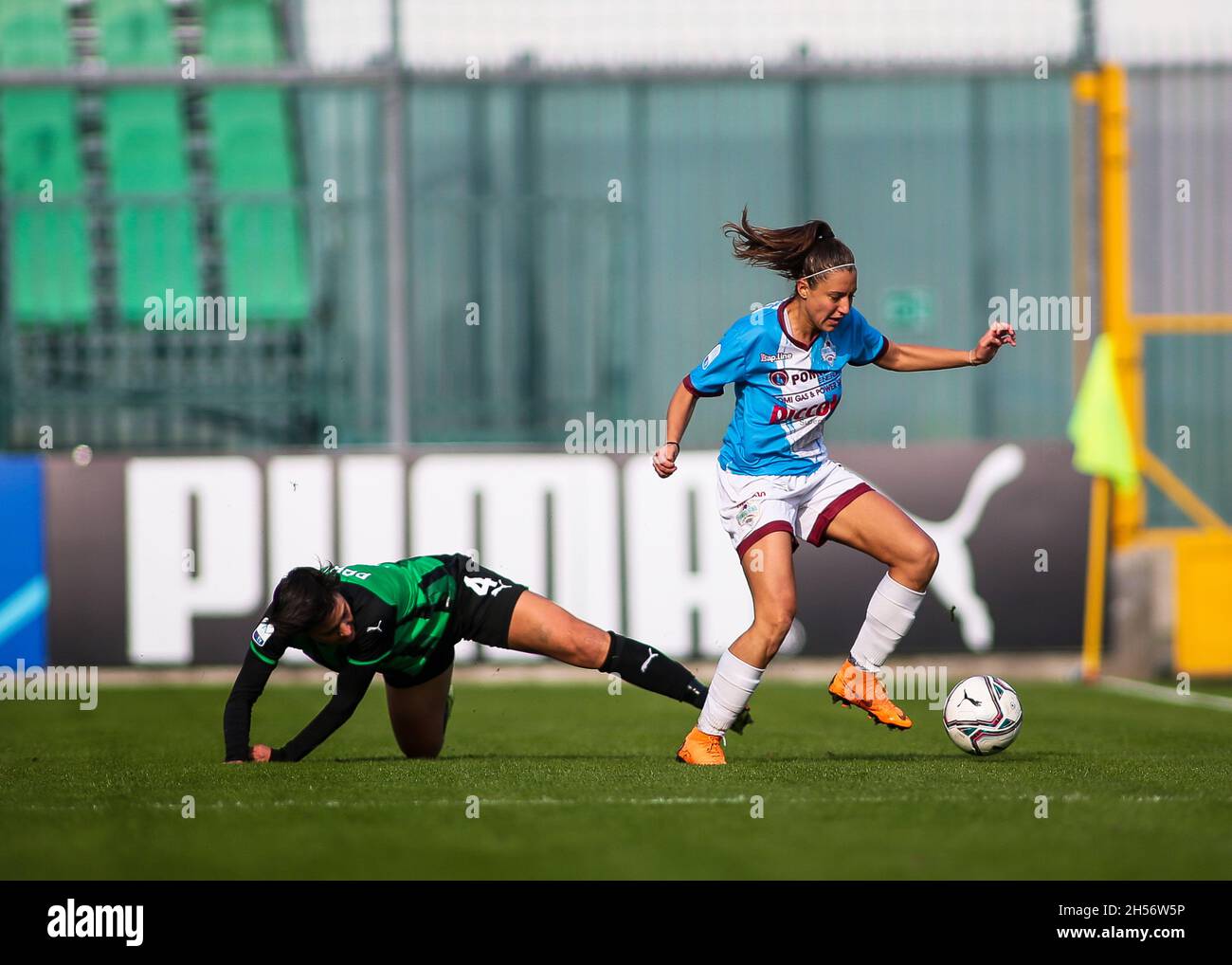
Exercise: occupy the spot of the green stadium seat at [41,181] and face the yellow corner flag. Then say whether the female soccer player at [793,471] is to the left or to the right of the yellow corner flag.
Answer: right

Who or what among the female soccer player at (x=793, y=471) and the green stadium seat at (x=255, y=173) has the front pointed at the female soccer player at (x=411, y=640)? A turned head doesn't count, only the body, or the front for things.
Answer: the green stadium seat

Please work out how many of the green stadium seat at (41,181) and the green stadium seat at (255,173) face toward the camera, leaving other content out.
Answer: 2

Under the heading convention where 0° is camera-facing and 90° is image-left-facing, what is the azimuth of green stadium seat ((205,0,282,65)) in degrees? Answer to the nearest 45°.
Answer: approximately 0°

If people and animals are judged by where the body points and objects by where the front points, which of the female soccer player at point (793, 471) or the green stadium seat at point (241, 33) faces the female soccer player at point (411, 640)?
the green stadium seat
